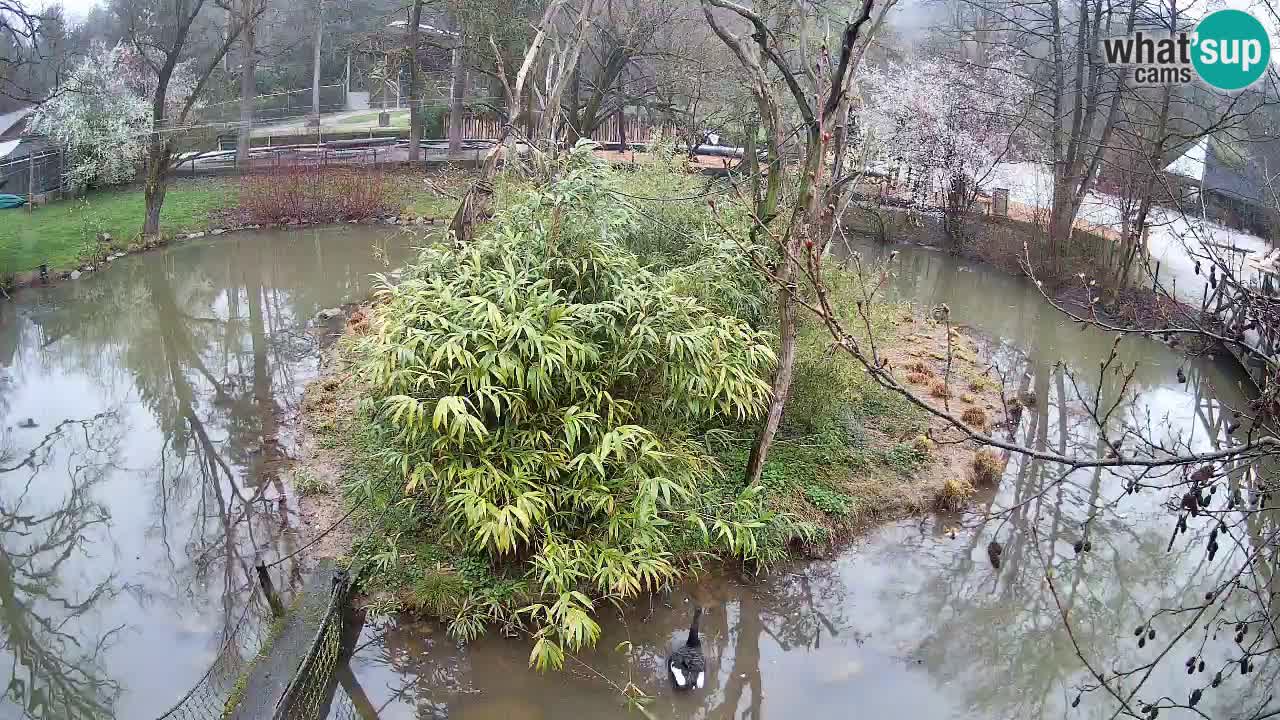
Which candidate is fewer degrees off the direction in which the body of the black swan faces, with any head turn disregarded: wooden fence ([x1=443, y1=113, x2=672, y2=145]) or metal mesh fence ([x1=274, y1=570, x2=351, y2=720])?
the wooden fence

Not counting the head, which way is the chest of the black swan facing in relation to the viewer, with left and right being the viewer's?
facing away from the viewer

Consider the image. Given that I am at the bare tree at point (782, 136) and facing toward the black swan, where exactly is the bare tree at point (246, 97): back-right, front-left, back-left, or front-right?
back-right

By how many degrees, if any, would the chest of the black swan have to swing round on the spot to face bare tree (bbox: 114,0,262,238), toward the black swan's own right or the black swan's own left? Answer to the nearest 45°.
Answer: approximately 45° to the black swan's own left

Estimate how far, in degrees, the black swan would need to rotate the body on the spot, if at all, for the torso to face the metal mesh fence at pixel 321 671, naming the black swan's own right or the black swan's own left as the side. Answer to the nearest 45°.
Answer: approximately 90° to the black swan's own left

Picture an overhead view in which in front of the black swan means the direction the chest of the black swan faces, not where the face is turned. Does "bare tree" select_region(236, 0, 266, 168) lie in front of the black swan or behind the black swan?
in front

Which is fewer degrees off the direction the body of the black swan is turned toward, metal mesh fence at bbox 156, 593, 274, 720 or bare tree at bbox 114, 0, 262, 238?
the bare tree

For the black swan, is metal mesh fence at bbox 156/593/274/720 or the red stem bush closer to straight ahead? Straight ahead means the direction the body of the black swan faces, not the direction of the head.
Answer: the red stem bush

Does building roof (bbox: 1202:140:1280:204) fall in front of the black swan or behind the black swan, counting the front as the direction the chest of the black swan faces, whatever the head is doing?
in front

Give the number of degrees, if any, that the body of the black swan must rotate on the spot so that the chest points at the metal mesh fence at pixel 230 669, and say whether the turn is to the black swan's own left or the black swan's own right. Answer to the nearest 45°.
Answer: approximately 90° to the black swan's own left

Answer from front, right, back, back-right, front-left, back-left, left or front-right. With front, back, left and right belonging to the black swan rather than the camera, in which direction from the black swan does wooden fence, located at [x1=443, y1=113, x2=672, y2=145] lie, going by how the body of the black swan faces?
front
